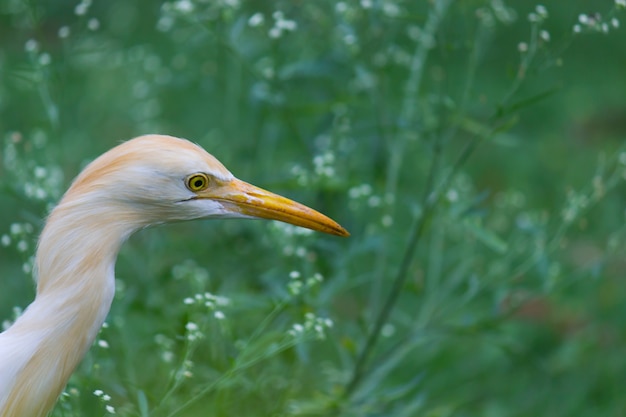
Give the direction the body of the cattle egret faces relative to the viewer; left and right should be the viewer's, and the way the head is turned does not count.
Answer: facing to the right of the viewer

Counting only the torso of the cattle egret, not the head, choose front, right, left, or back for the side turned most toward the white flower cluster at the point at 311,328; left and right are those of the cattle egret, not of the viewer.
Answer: front
